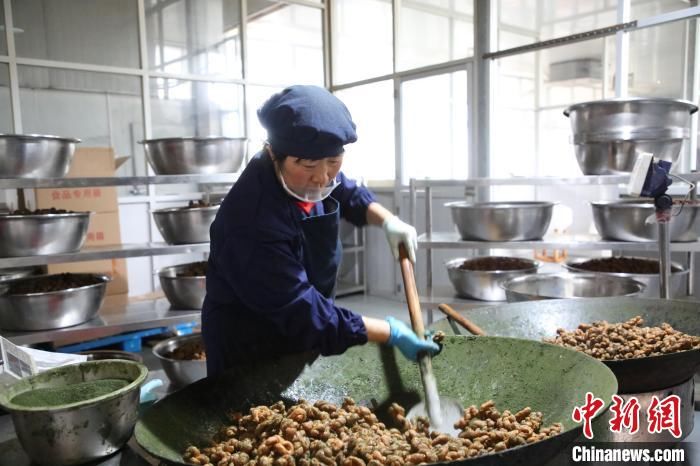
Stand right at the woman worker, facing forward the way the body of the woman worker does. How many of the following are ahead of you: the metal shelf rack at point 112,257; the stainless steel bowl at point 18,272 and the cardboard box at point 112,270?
0

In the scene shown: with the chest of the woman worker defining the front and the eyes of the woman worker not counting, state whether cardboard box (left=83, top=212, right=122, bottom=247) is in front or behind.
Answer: behind

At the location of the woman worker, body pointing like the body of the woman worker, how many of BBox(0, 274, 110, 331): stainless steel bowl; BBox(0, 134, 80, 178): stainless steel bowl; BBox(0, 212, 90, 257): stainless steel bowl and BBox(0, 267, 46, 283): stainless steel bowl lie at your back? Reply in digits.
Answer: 4

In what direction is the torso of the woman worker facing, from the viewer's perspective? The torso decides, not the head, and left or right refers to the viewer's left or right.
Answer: facing the viewer and to the right of the viewer

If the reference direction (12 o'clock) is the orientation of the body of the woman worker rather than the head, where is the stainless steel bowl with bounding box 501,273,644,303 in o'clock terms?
The stainless steel bowl is roughly at 9 o'clock from the woman worker.

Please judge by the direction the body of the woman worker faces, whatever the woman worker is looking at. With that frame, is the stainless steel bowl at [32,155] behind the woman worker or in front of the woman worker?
behind

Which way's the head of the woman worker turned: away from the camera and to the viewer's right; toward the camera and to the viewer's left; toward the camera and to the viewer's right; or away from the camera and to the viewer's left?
toward the camera and to the viewer's right

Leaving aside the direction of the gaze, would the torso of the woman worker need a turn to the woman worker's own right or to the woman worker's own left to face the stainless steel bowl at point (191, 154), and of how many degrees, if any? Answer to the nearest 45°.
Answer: approximately 135° to the woman worker's own left

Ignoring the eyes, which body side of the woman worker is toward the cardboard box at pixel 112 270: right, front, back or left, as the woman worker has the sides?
back

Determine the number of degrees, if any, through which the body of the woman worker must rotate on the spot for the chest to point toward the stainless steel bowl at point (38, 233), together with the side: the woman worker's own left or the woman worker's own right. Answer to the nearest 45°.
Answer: approximately 180°
